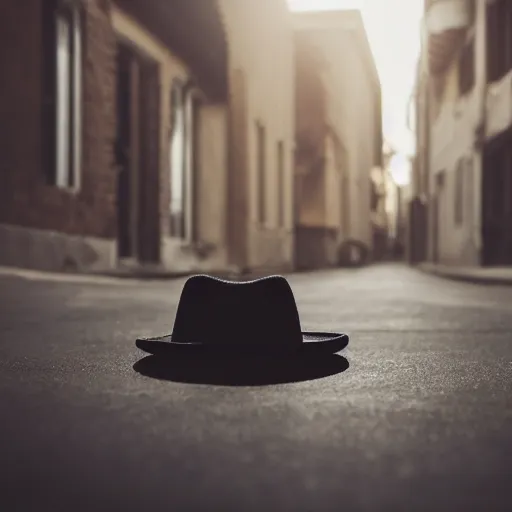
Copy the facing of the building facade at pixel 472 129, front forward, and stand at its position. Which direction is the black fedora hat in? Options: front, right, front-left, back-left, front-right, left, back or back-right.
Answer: front-left

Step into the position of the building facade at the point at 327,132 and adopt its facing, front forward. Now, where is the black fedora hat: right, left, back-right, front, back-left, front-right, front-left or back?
front-right

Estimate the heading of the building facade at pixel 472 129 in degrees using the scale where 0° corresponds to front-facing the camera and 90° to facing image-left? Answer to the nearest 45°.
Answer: approximately 45°
